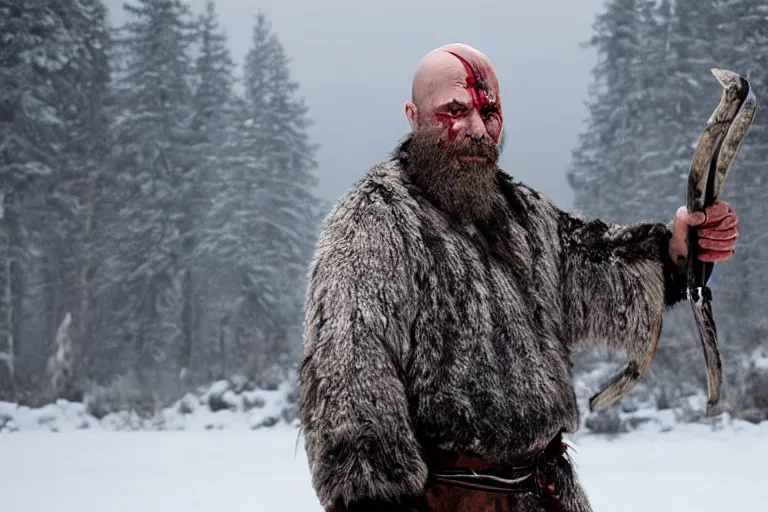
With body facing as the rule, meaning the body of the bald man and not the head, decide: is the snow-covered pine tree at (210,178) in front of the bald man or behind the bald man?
behind

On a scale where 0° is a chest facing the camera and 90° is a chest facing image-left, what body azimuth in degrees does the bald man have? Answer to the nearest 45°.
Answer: approximately 315°

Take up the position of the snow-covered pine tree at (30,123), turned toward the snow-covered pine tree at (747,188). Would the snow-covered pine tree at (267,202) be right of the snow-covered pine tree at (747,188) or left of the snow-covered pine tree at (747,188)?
left

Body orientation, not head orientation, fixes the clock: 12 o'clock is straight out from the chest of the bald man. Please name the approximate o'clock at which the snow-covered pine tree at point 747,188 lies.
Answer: The snow-covered pine tree is roughly at 8 o'clock from the bald man.

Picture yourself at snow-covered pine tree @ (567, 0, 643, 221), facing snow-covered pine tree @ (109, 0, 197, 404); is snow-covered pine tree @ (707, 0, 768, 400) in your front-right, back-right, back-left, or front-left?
back-left

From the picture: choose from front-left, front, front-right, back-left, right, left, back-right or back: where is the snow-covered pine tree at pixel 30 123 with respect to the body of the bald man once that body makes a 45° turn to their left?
back-left

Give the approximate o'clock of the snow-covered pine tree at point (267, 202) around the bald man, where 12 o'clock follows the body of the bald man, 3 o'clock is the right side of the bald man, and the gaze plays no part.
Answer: The snow-covered pine tree is roughly at 7 o'clock from the bald man.

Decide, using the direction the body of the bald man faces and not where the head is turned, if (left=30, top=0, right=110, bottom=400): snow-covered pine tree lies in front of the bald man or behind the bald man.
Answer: behind

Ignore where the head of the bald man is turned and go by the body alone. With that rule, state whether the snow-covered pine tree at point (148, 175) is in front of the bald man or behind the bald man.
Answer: behind

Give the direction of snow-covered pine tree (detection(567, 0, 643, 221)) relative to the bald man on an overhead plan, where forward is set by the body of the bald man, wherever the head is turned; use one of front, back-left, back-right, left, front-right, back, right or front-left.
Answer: back-left
